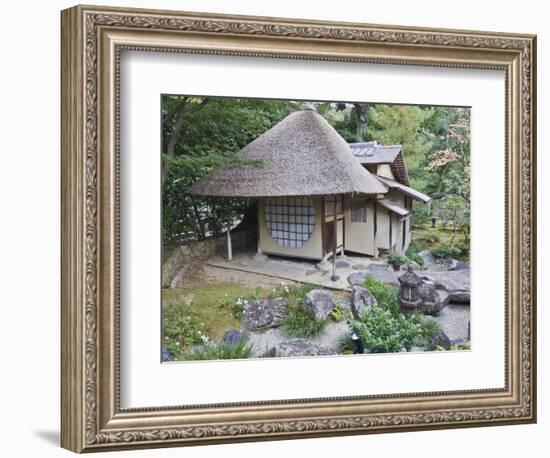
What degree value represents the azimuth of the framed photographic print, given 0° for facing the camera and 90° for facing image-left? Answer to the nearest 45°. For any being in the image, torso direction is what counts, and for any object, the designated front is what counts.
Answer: approximately 315°
